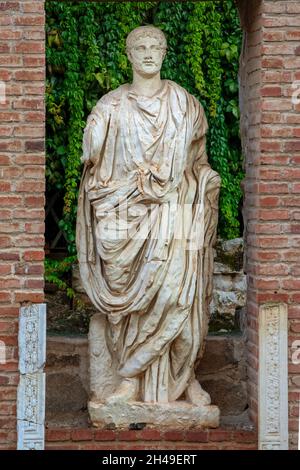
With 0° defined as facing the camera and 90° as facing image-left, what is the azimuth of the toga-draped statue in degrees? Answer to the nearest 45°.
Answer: approximately 0°

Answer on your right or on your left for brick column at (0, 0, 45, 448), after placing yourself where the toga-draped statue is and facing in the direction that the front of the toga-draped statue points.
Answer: on your right

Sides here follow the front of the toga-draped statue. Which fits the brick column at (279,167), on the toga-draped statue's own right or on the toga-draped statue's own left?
on the toga-draped statue's own left
